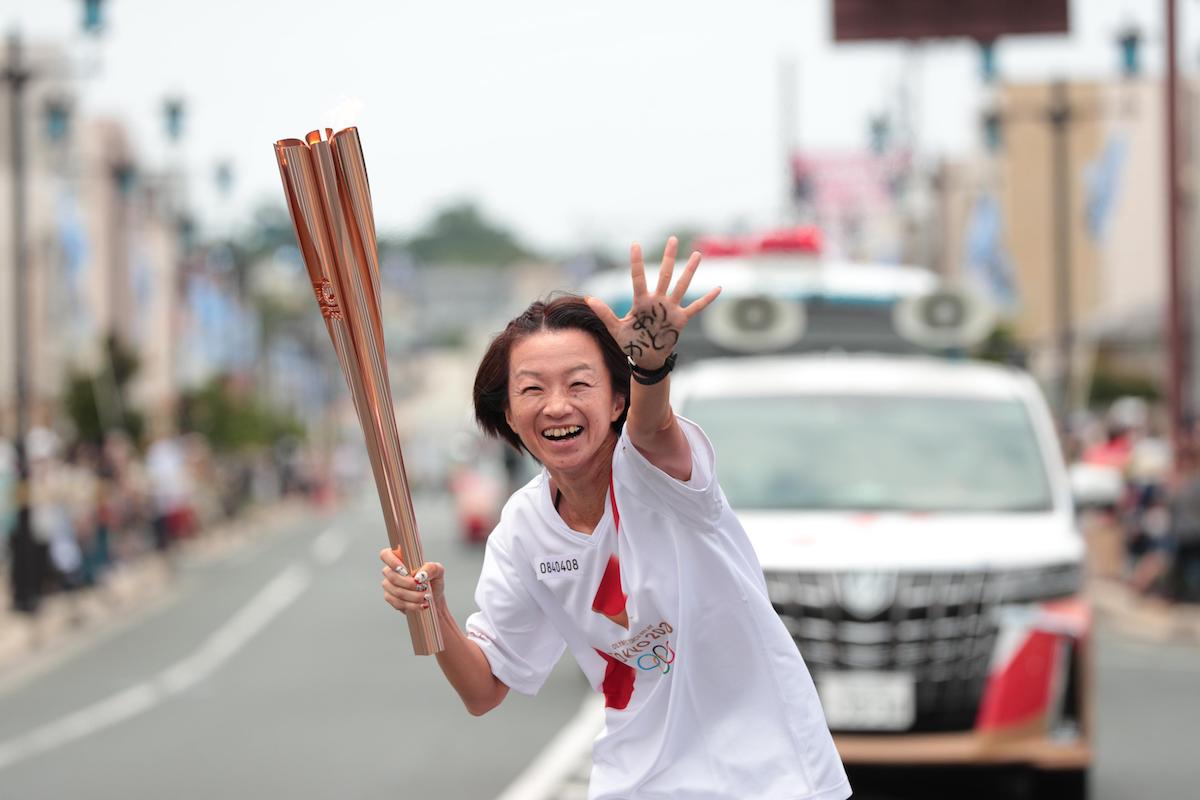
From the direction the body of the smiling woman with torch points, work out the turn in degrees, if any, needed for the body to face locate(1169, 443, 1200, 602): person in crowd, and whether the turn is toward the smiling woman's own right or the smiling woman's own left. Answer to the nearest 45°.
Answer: approximately 180°

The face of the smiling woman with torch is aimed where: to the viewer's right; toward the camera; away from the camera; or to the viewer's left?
toward the camera

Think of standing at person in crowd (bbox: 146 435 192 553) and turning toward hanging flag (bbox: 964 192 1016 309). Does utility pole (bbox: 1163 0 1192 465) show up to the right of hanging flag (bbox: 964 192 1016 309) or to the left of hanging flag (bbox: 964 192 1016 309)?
right

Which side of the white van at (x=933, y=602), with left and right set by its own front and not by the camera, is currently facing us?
front

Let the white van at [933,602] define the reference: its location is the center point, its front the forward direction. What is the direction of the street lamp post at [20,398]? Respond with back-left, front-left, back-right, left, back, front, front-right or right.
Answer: back-right

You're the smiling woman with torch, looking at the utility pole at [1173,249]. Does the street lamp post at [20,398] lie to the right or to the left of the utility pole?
left

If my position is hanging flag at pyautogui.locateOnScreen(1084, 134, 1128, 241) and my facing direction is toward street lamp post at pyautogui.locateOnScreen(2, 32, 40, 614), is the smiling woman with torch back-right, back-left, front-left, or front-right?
front-left

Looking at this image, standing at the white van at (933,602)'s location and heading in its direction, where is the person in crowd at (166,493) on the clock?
The person in crowd is roughly at 5 o'clock from the white van.

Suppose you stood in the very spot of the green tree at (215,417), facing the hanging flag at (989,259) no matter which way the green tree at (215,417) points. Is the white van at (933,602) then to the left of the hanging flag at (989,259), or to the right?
right

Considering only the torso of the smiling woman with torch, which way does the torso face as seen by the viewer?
toward the camera

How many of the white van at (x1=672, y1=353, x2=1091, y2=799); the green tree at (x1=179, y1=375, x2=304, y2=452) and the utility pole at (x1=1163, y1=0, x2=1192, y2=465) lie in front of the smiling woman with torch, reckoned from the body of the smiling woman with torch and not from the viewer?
0

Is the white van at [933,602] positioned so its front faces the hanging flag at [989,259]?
no

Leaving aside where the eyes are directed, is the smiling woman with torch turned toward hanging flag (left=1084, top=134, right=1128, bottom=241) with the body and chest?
no

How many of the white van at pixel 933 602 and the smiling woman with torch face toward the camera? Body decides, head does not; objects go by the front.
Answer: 2

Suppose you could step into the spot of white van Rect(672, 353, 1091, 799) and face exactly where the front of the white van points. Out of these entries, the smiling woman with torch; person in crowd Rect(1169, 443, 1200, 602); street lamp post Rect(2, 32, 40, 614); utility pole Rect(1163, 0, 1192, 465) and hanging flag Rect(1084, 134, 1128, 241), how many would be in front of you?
1

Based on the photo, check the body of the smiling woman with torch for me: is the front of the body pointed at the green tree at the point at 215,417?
no

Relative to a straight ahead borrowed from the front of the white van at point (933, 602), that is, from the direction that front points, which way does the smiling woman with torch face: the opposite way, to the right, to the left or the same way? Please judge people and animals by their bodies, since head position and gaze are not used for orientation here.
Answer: the same way
